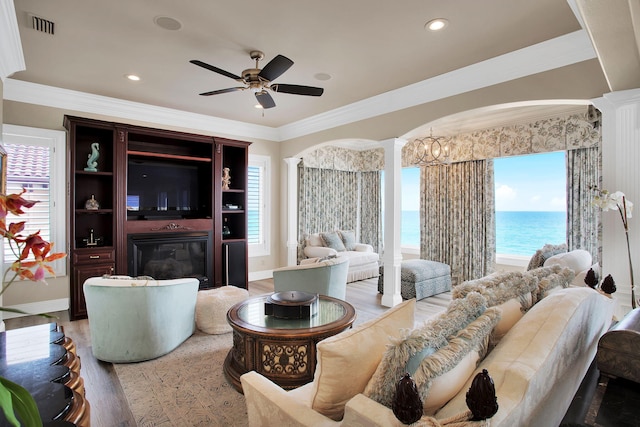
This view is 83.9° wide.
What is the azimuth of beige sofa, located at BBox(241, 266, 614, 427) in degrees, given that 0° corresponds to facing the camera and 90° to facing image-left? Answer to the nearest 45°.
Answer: approximately 135°

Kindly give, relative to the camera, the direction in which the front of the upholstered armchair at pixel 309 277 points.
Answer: facing away from the viewer and to the left of the viewer

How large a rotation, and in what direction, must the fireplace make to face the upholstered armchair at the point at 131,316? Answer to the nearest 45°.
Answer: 0° — it already faces it

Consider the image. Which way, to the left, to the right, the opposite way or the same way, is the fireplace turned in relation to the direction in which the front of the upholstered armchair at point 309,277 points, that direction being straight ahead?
the opposite way

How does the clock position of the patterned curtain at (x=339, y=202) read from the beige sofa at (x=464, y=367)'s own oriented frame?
The patterned curtain is roughly at 1 o'clock from the beige sofa.

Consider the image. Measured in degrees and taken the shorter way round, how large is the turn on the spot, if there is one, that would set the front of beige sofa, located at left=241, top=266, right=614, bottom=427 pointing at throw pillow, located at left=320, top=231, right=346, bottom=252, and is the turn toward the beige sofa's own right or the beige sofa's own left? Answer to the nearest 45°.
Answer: approximately 45° to the beige sofa's own right

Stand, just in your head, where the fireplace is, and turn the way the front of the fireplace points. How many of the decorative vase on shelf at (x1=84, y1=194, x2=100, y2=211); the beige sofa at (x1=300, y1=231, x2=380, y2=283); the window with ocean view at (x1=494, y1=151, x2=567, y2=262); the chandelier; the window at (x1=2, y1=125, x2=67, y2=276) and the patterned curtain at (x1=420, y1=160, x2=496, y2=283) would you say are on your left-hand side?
4

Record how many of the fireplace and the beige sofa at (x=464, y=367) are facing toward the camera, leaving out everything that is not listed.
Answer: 1

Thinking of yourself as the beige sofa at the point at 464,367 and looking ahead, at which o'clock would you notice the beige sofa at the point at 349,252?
the beige sofa at the point at 349,252 is roughly at 1 o'clock from the beige sofa at the point at 464,367.

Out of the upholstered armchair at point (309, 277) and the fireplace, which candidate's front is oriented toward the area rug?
the fireplace

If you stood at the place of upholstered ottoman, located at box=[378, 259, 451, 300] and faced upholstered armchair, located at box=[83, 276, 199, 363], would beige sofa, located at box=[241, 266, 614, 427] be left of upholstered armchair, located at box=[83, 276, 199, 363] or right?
left
